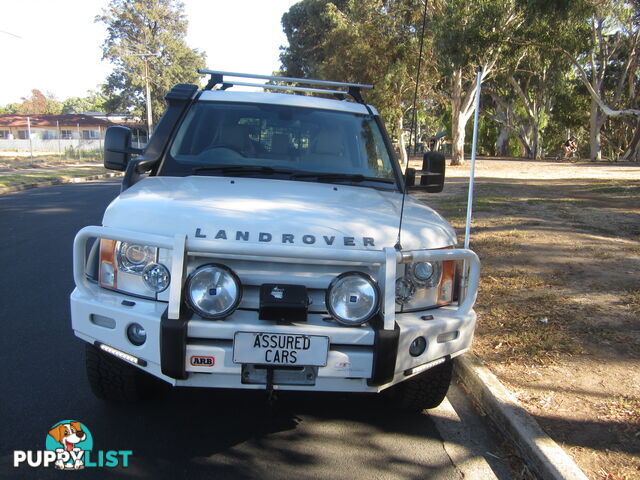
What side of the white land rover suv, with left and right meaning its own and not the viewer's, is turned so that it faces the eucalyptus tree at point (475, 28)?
back

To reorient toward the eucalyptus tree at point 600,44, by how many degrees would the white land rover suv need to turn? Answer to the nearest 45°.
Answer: approximately 135° to its left

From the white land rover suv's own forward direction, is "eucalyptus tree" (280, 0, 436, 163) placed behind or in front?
behind

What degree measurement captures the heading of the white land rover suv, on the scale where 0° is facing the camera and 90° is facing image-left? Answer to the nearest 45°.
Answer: approximately 0°
